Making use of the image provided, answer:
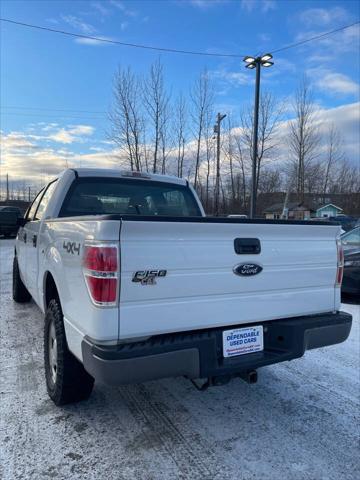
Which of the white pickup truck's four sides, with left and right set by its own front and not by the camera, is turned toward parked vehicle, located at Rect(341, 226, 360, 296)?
right

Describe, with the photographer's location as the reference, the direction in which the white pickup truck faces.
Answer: facing away from the viewer and to the left of the viewer
